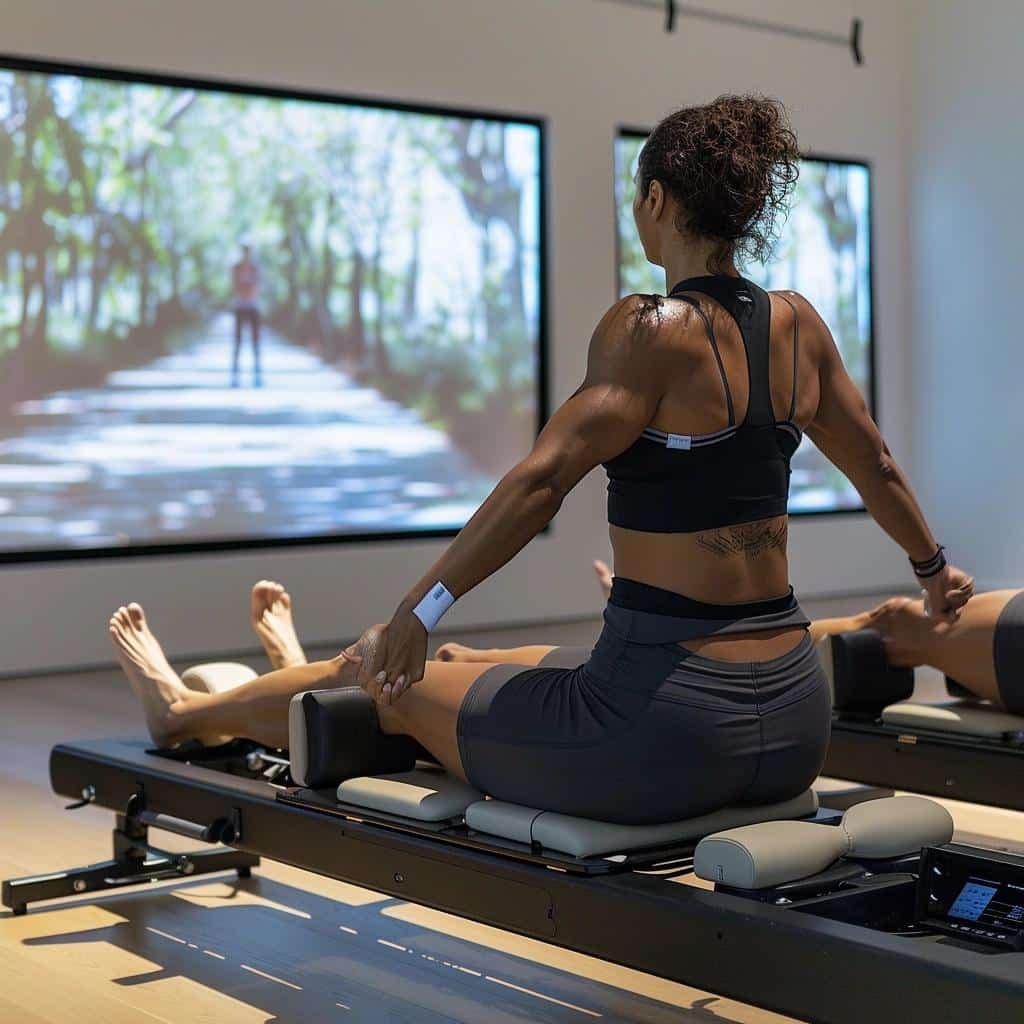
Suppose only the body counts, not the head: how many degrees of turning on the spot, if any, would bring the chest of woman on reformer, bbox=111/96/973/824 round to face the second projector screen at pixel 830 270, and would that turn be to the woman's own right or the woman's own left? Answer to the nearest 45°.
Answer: approximately 45° to the woman's own right

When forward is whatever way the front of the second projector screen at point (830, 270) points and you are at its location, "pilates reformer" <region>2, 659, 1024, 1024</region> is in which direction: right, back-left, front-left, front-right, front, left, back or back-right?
front-right

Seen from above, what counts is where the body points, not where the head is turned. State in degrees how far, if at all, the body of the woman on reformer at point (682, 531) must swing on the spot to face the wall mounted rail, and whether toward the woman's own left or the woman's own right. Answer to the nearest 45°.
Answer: approximately 45° to the woman's own right

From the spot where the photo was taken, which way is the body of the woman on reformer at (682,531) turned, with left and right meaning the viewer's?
facing away from the viewer and to the left of the viewer

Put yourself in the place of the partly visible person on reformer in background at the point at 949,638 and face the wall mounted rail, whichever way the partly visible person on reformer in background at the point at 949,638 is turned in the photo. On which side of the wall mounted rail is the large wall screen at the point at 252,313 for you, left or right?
left

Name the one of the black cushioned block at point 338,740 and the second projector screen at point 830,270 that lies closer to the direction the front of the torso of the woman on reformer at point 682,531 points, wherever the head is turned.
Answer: the black cushioned block

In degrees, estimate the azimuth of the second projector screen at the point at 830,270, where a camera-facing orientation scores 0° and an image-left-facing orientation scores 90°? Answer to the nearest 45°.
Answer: approximately 315°

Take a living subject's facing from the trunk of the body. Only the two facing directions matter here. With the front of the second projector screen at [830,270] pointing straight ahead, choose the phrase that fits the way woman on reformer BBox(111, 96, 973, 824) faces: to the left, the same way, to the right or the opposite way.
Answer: the opposite way

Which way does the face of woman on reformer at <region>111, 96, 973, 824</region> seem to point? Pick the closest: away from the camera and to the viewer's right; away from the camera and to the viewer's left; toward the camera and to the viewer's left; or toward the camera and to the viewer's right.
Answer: away from the camera and to the viewer's left
